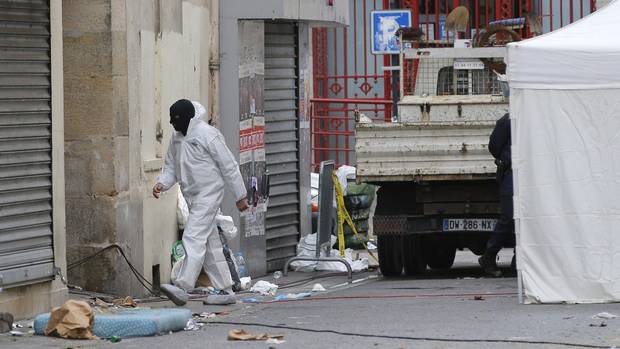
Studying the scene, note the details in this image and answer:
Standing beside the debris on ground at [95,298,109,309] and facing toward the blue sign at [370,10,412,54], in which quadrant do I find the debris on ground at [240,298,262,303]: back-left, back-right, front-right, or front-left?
front-right

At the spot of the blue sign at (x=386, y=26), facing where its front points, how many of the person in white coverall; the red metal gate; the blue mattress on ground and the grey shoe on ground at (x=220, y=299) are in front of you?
3

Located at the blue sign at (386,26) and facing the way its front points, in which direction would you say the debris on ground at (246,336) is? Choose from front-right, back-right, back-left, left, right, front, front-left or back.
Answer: front

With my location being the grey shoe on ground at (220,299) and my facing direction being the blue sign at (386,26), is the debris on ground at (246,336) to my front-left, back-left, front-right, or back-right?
back-right

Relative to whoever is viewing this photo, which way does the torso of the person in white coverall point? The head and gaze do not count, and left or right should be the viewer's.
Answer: facing the viewer and to the left of the viewer

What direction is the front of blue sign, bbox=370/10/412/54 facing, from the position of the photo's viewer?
facing the viewer

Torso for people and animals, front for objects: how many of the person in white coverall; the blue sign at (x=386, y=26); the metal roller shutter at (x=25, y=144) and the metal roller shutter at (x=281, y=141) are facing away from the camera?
0

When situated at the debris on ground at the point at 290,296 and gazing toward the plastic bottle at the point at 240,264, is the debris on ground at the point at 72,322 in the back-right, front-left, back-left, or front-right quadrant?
back-left

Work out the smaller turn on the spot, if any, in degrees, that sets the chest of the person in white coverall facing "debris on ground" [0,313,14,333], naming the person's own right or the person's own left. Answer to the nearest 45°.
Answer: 0° — they already face it

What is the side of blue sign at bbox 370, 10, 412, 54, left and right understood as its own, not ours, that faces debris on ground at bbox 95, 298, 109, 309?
front

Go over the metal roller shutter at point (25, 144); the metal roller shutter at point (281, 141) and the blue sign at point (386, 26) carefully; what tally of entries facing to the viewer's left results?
0

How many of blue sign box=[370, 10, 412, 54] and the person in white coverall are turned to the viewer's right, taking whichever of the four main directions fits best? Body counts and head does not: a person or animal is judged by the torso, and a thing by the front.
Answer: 0

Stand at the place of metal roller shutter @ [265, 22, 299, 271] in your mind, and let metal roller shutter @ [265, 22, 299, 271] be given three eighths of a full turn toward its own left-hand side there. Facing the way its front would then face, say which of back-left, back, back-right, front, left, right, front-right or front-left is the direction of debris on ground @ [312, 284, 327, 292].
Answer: back

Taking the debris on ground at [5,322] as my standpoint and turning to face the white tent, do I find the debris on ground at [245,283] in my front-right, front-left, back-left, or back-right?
front-left

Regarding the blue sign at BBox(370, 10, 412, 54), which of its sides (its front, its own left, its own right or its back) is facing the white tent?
front

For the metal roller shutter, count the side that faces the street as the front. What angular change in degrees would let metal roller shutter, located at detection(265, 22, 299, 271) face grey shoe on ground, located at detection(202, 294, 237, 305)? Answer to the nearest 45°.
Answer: approximately 45° to its right

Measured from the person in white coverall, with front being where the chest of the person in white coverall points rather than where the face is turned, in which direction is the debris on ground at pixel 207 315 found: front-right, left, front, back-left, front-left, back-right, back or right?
front-left
